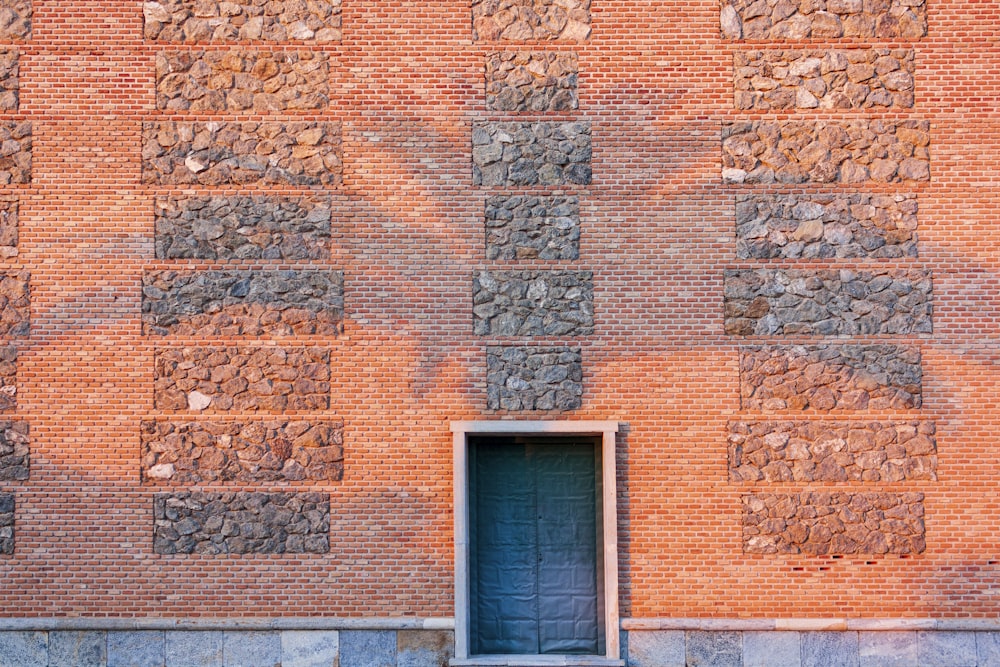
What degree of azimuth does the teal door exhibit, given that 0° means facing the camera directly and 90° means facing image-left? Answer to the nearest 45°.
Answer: approximately 0°
